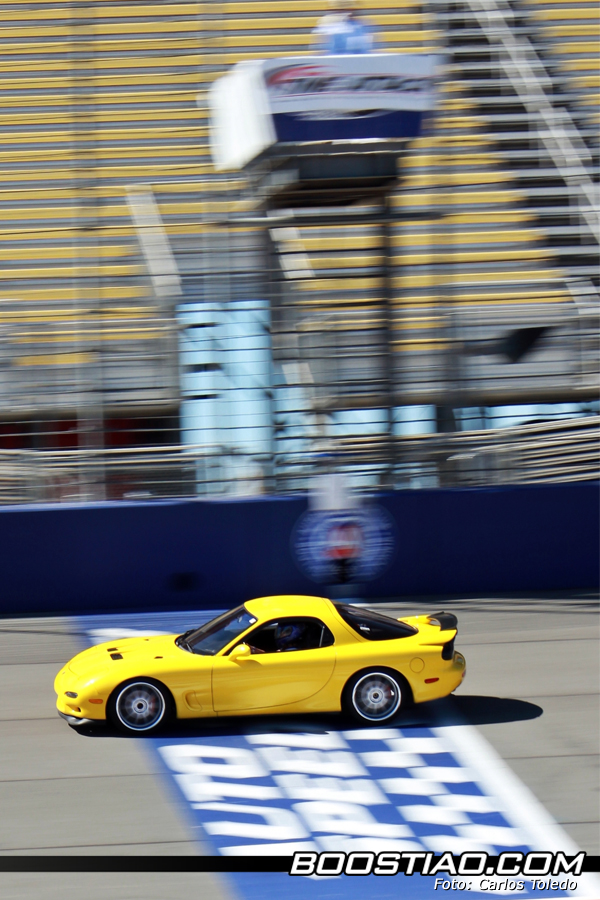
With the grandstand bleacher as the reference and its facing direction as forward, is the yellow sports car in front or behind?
in front

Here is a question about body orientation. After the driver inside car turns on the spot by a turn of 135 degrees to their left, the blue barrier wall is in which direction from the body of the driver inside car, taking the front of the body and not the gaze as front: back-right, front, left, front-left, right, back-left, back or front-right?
back-left

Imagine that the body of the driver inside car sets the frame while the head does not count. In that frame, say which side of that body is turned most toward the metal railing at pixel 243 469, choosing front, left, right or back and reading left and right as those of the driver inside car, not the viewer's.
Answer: right

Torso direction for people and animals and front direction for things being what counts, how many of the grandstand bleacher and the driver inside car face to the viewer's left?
1

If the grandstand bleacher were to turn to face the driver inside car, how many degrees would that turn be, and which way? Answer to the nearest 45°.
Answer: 0° — it already faces them

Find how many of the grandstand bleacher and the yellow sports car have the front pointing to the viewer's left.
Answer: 1

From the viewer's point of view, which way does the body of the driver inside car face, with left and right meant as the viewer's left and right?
facing to the left of the viewer

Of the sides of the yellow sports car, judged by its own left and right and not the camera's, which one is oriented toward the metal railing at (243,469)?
right

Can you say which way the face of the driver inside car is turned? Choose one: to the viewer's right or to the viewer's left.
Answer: to the viewer's left

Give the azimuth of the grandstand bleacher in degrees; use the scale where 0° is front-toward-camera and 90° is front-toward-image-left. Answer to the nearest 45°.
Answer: approximately 0°

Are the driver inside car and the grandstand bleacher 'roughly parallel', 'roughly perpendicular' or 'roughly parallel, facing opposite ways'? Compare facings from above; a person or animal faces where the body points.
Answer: roughly perpendicular

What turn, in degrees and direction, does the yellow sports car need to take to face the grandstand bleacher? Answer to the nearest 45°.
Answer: approximately 90° to its right

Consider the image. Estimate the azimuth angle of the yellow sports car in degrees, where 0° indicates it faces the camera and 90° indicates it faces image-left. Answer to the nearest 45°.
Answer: approximately 90°

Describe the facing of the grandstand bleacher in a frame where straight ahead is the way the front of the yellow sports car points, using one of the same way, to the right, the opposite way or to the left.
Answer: to the left
